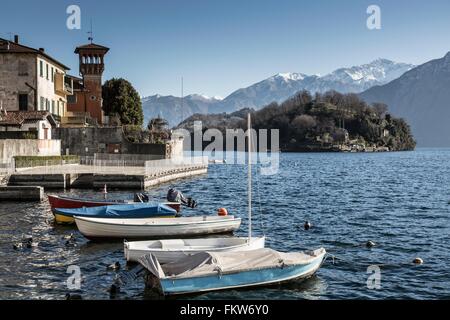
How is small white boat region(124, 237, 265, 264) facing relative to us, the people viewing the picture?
facing to the right of the viewer

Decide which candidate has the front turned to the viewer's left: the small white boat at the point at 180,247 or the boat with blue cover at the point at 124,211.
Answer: the boat with blue cover

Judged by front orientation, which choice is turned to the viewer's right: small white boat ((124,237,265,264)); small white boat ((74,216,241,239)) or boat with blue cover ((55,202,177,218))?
small white boat ((124,237,265,264))

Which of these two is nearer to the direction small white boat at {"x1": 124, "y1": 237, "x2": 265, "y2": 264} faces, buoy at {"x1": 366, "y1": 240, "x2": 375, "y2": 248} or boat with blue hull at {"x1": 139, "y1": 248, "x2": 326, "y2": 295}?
the buoy

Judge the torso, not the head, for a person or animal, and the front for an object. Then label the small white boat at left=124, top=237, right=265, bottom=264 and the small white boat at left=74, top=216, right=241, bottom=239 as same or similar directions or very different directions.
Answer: very different directions

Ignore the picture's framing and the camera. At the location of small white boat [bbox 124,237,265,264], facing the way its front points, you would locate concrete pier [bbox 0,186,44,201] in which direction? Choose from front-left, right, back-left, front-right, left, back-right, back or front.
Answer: back-left

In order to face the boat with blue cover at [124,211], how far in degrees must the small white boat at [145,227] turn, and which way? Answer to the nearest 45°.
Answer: approximately 90° to its right

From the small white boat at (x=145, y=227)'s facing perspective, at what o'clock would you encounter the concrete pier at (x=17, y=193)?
The concrete pier is roughly at 2 o'clock from the small white boat.

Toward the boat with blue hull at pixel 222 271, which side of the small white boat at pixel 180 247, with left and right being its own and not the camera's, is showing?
right

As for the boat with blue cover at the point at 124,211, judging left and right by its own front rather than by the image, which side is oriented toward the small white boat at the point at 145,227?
left

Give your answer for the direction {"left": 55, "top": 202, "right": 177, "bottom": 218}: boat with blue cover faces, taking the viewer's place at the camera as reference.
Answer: facing to the left of the viewer

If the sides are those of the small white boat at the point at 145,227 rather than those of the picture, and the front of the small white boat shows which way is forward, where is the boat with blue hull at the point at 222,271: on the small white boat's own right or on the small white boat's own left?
on the small white boat's own left

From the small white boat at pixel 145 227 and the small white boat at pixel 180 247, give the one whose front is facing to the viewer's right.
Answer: the small white boat at pixel 180 247

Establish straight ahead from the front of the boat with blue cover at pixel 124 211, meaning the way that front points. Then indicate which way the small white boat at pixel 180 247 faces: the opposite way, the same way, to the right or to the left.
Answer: the opposite way

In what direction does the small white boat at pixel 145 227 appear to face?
to the viewer's left
